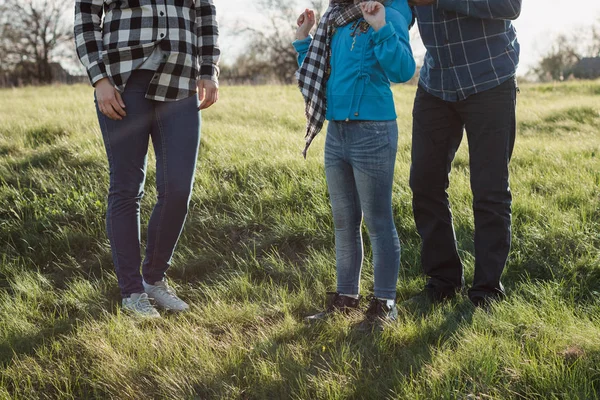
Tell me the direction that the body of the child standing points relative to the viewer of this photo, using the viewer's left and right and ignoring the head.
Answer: facing the viewer and to the left of the viewer

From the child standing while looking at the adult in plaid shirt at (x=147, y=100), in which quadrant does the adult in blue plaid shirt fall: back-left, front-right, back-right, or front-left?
back-right

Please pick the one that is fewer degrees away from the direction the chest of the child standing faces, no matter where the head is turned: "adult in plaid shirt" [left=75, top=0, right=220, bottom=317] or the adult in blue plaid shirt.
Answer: the adult in plaid shirt

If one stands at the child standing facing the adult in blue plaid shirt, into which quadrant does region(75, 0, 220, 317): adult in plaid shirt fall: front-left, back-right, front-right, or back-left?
back-left

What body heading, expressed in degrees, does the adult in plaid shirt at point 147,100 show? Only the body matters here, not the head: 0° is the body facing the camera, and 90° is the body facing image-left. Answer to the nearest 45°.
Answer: approximately 315°

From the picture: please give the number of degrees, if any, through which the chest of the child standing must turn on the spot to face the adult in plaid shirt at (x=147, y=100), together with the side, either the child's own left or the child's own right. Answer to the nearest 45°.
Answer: approximately 45° to the child's own right

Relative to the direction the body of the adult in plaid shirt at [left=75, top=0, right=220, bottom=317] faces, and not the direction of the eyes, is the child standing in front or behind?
in front

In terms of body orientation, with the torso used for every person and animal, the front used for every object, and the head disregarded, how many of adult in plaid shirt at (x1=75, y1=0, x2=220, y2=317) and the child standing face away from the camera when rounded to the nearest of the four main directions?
0
